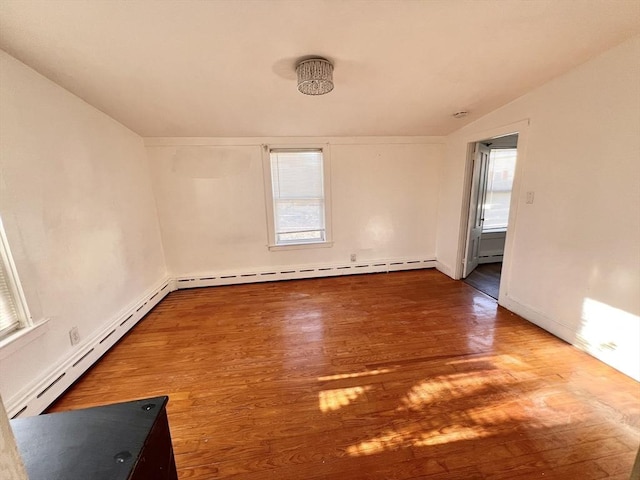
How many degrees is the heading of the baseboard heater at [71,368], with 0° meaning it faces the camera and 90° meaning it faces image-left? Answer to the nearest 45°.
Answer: approximately 315°

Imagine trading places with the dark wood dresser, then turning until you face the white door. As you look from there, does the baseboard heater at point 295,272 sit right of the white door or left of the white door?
left

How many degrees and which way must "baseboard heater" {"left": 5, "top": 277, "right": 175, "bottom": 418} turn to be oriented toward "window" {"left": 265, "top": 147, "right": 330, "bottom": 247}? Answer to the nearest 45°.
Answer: approximately 45° to its left

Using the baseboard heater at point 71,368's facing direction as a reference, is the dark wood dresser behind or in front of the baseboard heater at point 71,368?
in front
